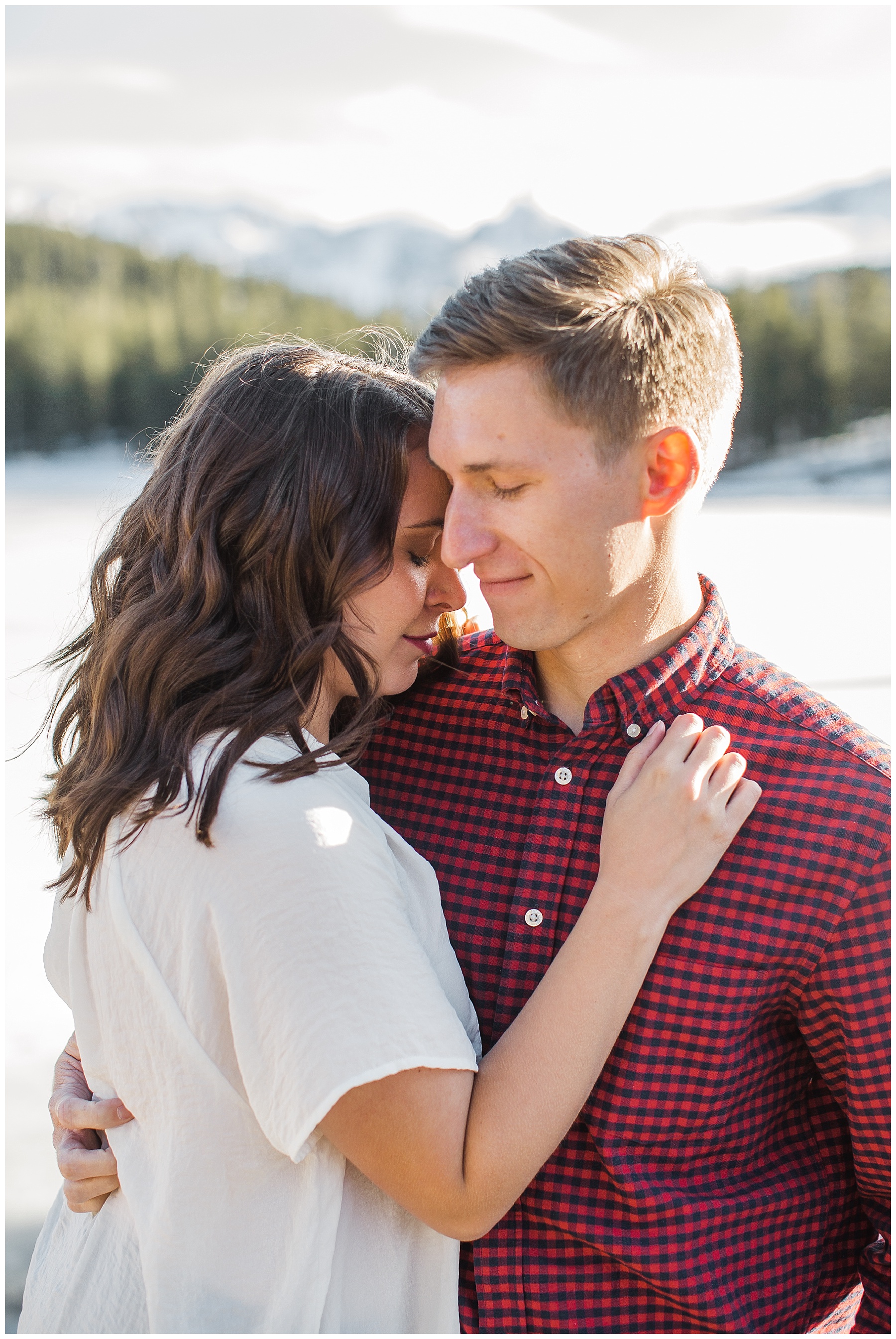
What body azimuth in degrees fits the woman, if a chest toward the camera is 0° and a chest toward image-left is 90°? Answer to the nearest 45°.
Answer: approximately 270°

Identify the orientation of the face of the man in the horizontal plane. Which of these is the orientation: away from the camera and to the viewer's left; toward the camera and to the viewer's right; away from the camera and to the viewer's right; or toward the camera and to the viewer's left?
toward the camera and to the viewer's left

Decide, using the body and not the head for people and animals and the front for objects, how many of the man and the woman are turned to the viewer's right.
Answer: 1

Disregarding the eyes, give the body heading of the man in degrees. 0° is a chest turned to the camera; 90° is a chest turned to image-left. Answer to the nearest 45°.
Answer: approximately 45°

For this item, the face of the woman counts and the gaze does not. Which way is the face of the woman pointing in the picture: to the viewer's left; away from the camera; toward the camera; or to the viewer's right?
to the viewer's right
